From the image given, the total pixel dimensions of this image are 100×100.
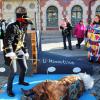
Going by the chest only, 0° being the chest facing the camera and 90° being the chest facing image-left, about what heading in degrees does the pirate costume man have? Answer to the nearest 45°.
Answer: approximately 315°

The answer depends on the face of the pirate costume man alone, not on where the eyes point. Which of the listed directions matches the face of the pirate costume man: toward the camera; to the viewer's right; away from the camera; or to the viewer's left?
to the viewer's right
